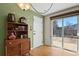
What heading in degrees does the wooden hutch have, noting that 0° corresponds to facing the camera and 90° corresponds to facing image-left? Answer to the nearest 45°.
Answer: approximately 315°

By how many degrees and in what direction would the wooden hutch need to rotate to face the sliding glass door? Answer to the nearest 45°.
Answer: approximately 45° to its left
